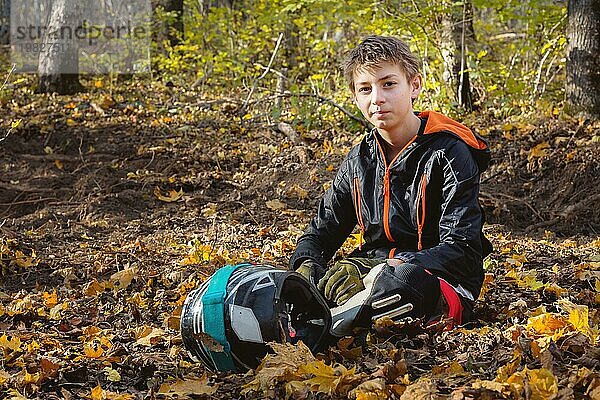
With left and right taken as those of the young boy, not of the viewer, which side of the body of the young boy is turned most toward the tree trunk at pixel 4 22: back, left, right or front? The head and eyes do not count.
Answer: right

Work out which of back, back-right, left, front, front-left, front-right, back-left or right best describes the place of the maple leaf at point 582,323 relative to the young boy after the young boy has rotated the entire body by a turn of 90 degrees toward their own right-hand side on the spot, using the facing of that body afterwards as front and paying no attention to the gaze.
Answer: back

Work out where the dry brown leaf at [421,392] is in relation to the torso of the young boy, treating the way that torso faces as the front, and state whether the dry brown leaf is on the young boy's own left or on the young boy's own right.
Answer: on the young boy's own left

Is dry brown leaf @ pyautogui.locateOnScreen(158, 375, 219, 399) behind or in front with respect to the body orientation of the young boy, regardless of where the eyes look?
in front

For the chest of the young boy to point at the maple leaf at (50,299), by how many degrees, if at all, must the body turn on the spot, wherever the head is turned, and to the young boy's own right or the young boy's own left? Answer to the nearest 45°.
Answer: approximately 45° to the young boy's own right

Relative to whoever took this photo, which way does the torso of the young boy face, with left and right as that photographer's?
facing the viewer and to the left of the viewer

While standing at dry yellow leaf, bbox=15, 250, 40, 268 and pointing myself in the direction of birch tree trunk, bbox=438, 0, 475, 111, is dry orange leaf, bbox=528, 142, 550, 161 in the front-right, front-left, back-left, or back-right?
front-right

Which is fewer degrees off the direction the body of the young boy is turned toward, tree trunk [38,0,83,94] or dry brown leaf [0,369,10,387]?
the dry brown leaf

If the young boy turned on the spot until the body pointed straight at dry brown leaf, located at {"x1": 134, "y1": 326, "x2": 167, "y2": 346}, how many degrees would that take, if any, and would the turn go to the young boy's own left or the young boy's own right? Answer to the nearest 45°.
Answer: approximately 45° to the young boy's own right

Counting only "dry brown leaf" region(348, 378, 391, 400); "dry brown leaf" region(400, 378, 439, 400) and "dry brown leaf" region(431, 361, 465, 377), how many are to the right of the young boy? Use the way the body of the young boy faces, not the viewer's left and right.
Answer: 0

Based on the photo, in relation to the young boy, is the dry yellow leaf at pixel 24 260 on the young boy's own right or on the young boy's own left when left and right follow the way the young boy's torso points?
on the young boy's own right

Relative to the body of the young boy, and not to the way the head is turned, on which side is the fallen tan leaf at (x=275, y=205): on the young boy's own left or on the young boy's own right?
on the young boy's own right

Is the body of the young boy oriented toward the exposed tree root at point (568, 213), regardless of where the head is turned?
no

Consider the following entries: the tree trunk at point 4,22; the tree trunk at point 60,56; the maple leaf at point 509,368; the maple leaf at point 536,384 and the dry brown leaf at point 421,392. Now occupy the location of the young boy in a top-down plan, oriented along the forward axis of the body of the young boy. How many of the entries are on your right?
2

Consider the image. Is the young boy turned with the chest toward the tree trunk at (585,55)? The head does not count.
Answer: no

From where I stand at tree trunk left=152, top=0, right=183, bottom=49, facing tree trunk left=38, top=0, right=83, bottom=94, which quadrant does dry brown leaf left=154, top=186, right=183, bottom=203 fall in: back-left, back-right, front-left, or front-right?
front-left

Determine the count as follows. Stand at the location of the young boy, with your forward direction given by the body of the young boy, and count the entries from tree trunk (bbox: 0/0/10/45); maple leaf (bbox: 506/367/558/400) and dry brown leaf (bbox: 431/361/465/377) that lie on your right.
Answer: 1

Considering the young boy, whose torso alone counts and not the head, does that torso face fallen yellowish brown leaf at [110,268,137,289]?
no

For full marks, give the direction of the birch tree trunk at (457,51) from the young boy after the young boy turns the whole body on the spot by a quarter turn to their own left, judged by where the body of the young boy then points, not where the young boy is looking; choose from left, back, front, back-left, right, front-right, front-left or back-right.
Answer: back-left

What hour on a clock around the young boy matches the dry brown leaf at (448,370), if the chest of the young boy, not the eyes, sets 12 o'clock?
The dry brown leaf is roughly at 10 o'clock from the young boy.

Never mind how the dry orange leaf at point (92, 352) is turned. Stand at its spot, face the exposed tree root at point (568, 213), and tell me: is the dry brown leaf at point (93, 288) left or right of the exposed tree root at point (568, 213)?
left

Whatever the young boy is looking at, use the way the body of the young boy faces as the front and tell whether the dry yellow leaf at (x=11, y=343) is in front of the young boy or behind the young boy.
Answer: in front
